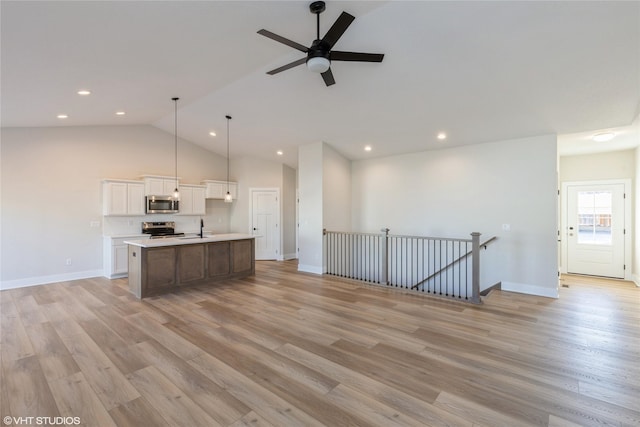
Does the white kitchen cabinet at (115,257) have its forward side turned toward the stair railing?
no

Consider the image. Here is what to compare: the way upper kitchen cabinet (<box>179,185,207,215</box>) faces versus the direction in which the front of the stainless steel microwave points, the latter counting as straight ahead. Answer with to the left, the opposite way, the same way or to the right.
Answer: the same way

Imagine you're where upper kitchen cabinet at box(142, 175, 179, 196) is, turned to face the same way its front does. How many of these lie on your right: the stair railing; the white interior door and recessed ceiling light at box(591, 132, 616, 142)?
0

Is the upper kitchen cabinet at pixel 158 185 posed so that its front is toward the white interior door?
no

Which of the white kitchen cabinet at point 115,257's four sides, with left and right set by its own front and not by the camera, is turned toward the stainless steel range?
left

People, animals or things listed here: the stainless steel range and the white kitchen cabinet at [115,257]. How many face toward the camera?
2

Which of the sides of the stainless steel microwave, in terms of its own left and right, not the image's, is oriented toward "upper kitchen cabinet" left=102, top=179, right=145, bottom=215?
right

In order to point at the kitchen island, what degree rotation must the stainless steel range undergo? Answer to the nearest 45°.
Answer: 0° — it already faces it

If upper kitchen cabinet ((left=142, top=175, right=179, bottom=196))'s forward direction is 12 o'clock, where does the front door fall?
The front door is roughly at 10 o'clock from the upper kitchen cabinet.

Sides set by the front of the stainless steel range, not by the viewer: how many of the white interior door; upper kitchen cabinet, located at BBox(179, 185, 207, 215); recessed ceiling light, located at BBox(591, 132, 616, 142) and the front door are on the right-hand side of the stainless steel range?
0

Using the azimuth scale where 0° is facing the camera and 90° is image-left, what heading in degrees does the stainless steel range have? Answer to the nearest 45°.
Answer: approximately 0°

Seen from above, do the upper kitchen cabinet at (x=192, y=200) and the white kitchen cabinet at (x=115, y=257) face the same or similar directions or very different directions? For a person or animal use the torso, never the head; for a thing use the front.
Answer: same or similar directions

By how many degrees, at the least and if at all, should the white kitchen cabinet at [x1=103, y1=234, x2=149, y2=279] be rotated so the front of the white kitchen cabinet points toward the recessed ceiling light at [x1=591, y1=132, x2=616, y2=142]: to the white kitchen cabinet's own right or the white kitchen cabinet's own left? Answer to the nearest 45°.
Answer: approximately 45° to the white kitchen cabinet's own left

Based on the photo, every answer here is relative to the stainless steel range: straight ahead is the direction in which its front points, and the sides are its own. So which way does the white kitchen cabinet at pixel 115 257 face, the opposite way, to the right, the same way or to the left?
the same way

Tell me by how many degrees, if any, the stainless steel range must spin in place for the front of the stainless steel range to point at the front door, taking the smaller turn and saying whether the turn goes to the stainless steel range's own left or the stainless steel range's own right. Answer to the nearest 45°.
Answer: approximately 45° to the stainless steel range's own left

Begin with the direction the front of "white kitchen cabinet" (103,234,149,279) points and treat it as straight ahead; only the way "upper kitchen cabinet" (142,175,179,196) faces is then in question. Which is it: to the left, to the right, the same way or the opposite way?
the same way

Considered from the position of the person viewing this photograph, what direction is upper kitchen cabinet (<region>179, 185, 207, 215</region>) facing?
facing the viewer

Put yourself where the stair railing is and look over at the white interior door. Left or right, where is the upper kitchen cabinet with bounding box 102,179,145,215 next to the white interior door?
left

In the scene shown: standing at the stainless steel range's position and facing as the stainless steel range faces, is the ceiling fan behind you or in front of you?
in front

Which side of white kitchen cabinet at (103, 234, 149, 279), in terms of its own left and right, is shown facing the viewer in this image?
front
